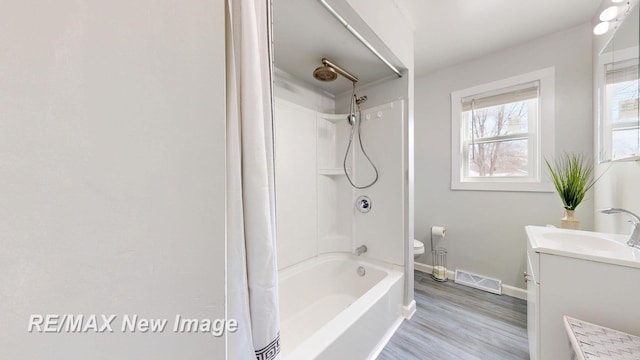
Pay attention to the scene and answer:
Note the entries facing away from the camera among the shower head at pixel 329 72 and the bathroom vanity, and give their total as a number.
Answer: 0

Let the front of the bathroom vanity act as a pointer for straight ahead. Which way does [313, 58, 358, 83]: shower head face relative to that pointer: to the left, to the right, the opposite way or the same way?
to the left

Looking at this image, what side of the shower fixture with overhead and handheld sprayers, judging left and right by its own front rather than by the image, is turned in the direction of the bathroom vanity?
left

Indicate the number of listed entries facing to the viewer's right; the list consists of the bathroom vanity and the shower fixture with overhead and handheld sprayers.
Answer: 0

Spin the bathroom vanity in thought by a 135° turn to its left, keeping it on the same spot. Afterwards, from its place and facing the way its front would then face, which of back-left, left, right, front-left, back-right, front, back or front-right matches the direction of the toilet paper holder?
back

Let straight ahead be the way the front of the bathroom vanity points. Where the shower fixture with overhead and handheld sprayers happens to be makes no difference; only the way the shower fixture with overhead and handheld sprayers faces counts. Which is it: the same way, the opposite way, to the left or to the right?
to the left

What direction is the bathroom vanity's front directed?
to the viewer's left

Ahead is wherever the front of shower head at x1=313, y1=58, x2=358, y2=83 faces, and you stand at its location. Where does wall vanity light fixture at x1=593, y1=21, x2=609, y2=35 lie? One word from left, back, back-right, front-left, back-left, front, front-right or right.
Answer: back-left

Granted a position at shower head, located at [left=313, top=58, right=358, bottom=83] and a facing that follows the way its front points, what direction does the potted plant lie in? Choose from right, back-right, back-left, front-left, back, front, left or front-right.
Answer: back-left

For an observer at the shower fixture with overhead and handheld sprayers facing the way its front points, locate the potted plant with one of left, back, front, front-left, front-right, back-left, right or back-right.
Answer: back-left

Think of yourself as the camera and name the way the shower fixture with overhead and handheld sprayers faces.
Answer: facing the viewer and to the left of the viewer

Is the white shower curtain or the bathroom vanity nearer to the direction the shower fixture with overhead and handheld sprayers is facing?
the white shower curtain

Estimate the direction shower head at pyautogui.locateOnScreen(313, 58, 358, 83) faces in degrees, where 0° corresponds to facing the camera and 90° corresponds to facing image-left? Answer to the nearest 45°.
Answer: approximately 45°
